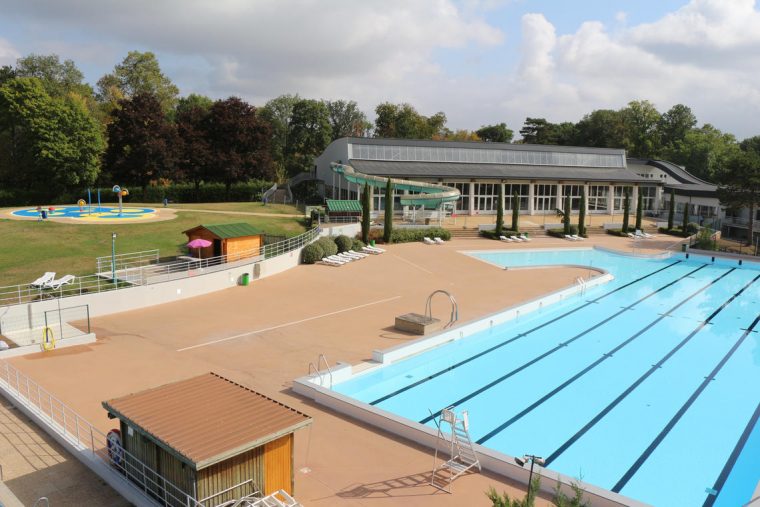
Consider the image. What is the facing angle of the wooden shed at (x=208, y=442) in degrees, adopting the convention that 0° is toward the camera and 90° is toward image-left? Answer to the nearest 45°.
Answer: approximately 315°

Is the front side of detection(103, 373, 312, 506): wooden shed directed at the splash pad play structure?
no

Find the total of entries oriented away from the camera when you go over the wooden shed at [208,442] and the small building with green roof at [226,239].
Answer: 0

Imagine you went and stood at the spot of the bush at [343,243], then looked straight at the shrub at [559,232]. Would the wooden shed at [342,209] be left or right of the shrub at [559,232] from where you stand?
left

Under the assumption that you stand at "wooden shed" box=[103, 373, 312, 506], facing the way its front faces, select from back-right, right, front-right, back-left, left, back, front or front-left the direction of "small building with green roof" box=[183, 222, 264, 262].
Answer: back-left

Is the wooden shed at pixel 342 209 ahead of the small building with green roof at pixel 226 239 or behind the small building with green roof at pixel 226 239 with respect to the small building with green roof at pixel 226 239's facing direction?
behind

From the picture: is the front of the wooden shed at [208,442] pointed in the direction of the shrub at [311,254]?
no

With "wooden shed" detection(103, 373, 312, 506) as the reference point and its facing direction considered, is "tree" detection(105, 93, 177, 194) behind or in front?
behind

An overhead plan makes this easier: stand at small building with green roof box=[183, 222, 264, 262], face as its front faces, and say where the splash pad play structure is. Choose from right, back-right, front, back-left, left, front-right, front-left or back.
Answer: right

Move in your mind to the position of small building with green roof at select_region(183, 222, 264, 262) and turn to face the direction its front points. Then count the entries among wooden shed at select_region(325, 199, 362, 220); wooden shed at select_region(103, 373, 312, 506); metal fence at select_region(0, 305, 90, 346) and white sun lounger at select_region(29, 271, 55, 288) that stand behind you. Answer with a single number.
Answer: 1

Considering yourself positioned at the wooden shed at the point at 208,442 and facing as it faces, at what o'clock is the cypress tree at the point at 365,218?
The cypress tree is roughly at 8 o'clock from the wooden shed.

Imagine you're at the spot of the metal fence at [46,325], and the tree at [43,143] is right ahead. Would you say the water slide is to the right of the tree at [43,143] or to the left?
right

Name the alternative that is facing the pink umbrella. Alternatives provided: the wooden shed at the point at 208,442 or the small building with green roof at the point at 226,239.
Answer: the small building with green roof

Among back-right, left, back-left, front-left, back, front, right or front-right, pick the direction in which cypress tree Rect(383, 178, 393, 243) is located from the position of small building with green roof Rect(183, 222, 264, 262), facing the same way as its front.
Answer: back
